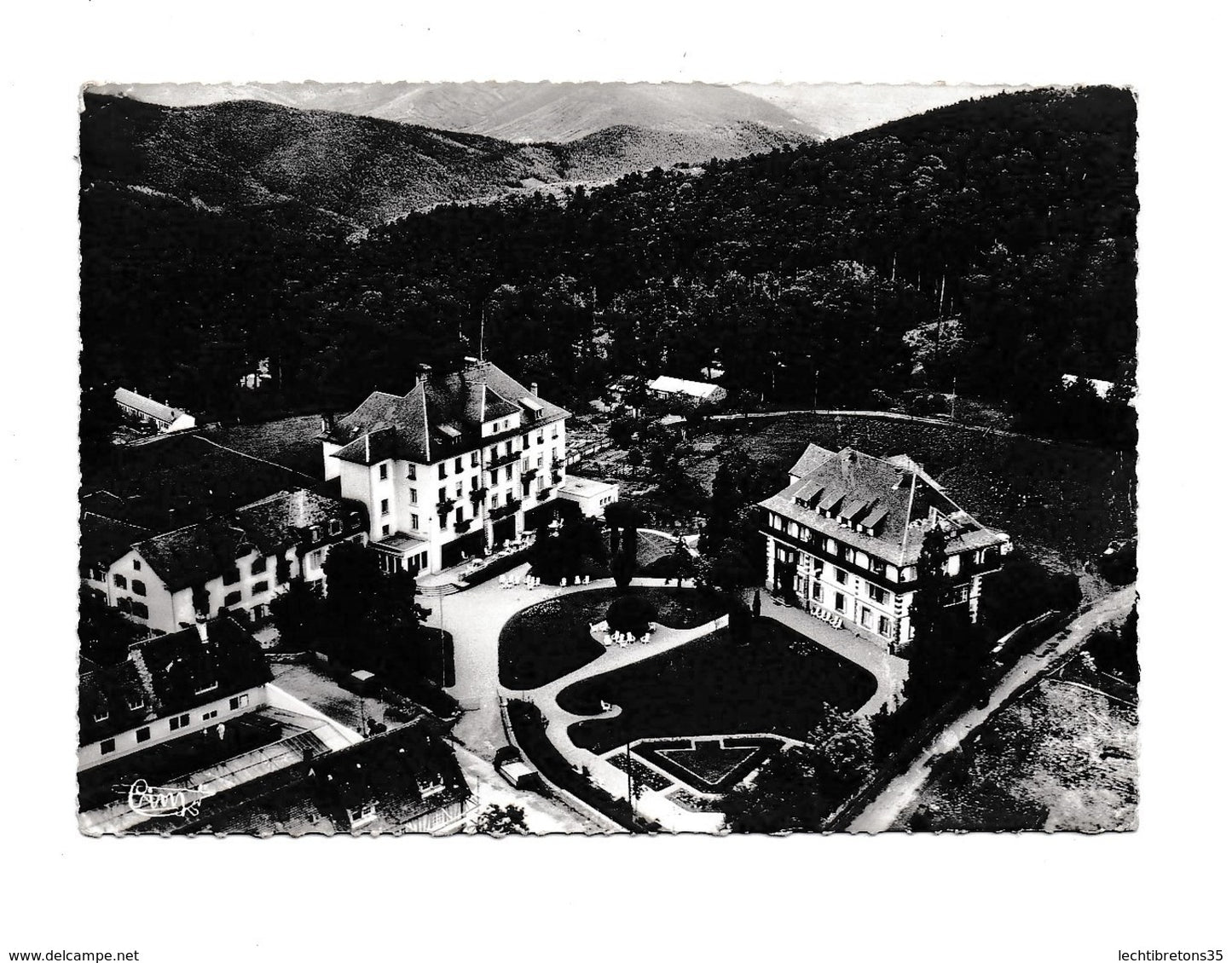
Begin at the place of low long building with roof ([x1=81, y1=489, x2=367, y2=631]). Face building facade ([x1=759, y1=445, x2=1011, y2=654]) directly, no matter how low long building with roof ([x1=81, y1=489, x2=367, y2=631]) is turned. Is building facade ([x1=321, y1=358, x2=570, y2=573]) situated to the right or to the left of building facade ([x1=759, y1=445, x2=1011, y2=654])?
left

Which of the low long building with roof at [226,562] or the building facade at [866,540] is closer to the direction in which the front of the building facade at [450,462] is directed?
the building facade

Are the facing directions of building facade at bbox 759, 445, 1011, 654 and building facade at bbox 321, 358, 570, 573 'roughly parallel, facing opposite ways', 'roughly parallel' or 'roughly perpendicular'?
roughly perpendicular

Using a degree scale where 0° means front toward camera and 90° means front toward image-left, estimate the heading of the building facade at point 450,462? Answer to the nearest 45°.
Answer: approximately 315°

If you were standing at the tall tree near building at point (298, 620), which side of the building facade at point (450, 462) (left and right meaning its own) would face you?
right

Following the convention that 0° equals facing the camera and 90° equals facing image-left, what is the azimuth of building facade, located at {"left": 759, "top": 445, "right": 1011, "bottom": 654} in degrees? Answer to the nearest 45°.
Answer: approximately 45°

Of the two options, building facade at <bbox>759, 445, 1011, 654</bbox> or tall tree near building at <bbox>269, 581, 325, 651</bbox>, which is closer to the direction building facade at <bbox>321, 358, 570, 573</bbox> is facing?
the building facade

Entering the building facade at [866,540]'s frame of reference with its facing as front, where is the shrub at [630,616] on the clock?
The shrub is roughly at 1 o'clock from the building facade.

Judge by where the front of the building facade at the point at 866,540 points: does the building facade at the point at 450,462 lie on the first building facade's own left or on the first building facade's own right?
on the first building facade's own right
